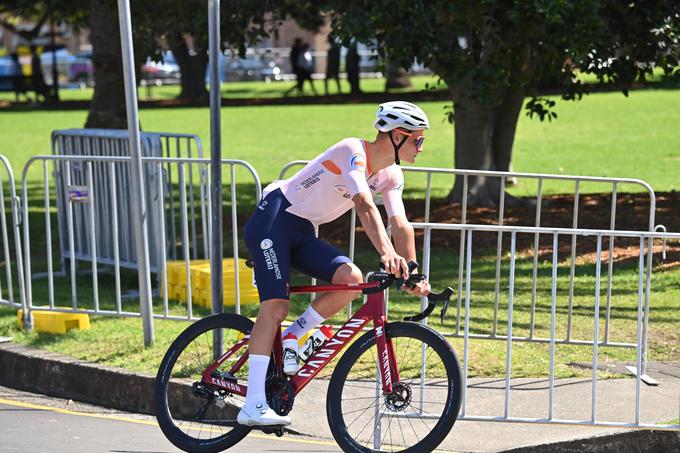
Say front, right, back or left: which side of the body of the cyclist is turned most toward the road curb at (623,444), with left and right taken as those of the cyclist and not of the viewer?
front

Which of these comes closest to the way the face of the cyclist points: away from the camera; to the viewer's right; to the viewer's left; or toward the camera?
to the viewer's right

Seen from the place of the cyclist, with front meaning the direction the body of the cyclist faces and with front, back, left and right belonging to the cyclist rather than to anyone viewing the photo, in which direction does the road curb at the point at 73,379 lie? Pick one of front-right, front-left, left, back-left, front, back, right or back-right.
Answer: back-left

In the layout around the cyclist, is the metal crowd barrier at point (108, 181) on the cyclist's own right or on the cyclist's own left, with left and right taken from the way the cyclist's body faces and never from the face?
on the cyclist's own left

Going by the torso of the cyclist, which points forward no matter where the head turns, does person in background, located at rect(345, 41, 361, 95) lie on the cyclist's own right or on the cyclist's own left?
on the cyclist's own left

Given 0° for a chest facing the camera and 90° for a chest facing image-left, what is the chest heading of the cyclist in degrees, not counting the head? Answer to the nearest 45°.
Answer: approximately 270°

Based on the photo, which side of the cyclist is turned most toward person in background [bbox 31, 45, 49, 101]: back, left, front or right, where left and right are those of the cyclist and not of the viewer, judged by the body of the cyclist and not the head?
left
